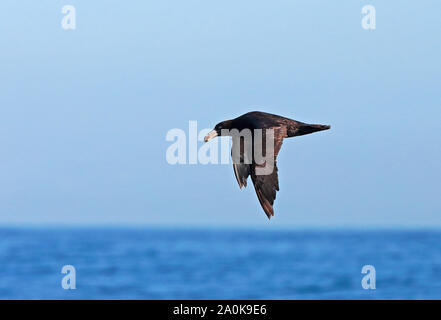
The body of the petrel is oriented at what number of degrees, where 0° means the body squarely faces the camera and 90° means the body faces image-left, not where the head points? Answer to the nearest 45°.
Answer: approximately 90°
